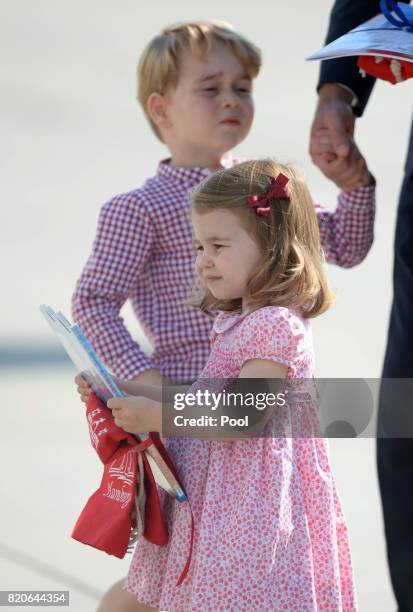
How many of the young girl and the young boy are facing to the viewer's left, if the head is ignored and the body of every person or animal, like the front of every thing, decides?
1

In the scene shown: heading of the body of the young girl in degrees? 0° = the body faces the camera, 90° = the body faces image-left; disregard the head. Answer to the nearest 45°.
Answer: approximately 90°

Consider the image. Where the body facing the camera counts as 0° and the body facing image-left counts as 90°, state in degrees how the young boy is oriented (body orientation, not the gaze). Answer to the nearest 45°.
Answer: approximately 315°

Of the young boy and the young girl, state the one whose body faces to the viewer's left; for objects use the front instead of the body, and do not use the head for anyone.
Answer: the young girl
